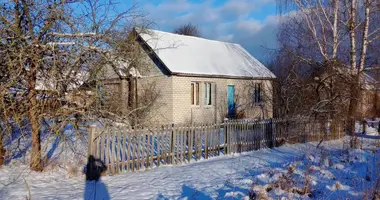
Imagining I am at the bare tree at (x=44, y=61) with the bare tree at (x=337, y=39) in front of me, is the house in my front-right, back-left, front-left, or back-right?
front-left

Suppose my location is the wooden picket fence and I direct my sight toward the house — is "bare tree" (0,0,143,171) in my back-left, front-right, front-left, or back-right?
back-left

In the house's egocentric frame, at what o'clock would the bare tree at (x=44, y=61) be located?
The bare tree is roughly at 2 o'clock from the house.

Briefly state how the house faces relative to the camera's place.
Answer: facing the viewer and to the right of the viewer
